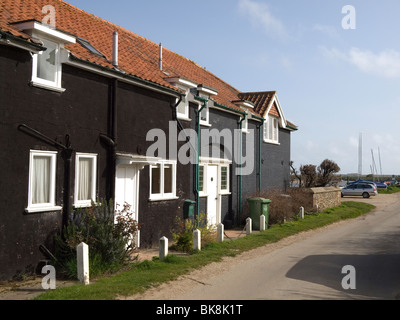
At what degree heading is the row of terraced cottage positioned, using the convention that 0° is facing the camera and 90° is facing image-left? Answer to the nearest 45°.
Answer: approximately 315°

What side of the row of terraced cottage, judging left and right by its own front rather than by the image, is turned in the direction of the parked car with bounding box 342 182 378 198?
left

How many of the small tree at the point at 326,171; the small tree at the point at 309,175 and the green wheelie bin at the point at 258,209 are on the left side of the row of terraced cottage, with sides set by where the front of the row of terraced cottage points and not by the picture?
3

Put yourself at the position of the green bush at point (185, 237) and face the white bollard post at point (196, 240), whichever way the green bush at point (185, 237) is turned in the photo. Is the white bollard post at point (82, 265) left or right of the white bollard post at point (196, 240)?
right
